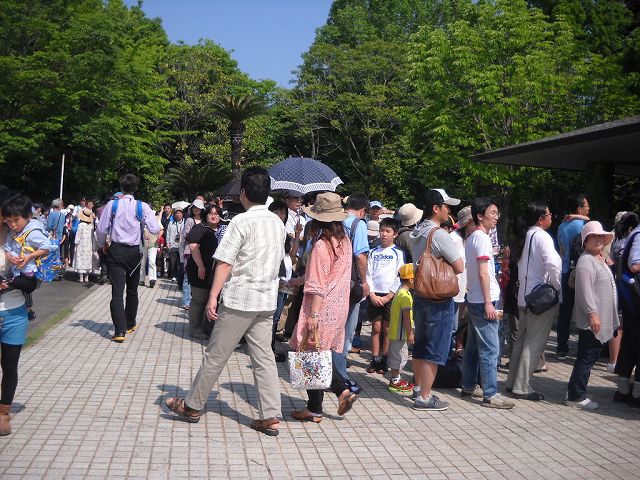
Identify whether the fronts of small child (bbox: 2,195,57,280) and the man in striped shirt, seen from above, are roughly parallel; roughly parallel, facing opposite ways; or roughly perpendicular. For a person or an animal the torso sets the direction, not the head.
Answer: roughly perpendicular

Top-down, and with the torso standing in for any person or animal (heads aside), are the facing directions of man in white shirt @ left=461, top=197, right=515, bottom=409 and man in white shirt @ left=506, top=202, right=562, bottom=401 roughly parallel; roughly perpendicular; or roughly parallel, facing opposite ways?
roughly parallel

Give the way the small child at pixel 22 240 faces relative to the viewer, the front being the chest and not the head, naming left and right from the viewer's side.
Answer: facing the viewer and to the left of the viewer

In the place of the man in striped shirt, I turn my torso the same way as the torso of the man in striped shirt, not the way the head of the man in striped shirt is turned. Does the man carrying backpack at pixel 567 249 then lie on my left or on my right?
on my right

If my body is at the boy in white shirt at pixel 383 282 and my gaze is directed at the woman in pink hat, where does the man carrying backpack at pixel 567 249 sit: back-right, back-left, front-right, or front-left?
front-left

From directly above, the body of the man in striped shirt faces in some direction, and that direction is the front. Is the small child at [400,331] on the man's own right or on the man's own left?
on the man's own right
